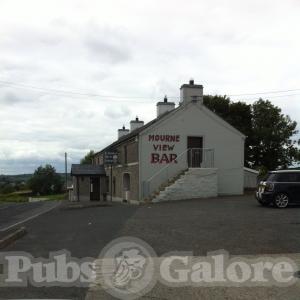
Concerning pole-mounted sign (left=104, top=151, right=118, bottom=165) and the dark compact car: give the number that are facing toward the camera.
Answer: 1

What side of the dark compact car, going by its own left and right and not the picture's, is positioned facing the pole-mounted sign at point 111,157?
back

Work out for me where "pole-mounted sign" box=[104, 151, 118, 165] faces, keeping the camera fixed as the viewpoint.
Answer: facing the viewer

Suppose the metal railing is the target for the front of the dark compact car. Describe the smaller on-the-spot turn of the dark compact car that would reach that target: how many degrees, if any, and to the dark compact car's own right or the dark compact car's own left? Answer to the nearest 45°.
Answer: approximately 90° to the dark compact car's own left

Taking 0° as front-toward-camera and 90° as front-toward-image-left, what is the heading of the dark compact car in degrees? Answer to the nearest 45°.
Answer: approximately 225°
